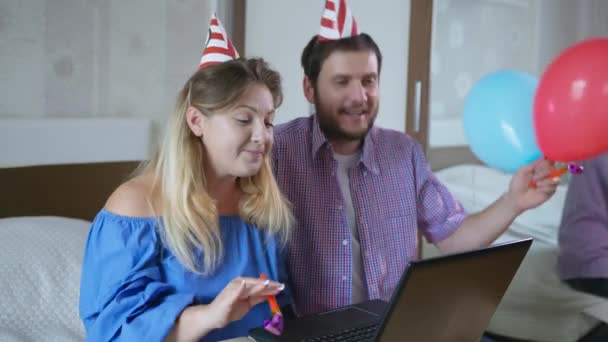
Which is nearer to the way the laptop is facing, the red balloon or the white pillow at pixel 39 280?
the white pillow

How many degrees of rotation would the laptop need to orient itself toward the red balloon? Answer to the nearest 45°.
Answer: approximately 90° to its right

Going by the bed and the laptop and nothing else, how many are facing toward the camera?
1

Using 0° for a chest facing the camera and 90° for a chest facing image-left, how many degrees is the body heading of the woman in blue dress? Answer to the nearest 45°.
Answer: approximately 315°

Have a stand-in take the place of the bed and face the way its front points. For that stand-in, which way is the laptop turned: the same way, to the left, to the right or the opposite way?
the opposite way

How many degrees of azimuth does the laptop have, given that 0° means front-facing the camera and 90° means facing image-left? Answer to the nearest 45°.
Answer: approximately 135°

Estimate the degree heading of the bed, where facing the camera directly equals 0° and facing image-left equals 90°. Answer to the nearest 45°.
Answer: approximately 0°

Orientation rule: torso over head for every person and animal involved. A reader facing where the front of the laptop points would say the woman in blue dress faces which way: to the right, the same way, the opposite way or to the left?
the opposite way

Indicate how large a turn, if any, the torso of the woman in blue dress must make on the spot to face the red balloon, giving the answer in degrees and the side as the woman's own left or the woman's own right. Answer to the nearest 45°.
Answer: approximately 45° to the woman's own left

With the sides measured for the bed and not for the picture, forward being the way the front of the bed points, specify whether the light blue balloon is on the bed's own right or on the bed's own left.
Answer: on the bed's own left
